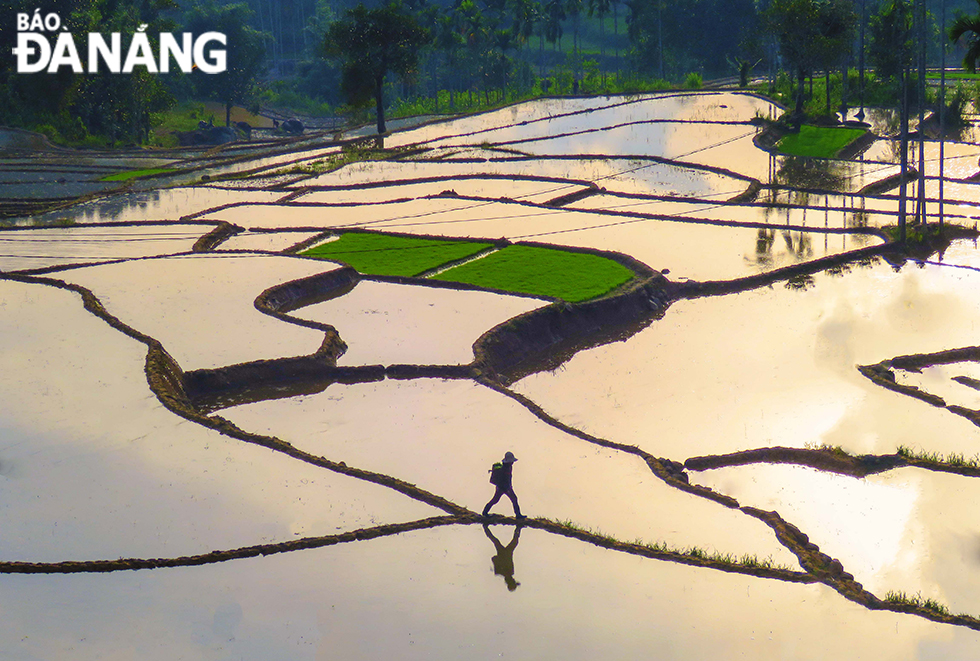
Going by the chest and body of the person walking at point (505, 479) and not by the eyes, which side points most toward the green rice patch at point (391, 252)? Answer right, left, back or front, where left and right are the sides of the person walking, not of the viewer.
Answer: left

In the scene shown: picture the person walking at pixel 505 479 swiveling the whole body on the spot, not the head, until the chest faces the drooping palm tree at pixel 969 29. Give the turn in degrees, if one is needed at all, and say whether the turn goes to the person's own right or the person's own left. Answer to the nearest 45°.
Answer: approximately 45° to the person's own left

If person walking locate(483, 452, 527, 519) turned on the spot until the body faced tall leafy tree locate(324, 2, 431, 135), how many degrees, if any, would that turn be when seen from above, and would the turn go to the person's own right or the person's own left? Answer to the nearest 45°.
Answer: approximately 90° to the person's own left

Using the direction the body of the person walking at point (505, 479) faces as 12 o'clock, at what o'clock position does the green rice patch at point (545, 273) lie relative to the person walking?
The green rice patch is roughly at 9 o'clock from the person walking.

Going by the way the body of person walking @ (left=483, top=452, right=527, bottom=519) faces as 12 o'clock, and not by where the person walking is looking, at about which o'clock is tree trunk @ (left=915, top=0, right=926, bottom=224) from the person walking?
The tree trunk is roughly at 10 o'clock from the person walking.

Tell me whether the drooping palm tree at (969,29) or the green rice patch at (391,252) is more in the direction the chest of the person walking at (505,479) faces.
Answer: the drooping palm tree

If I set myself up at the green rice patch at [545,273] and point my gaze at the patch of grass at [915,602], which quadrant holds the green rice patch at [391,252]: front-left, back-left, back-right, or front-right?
back-right

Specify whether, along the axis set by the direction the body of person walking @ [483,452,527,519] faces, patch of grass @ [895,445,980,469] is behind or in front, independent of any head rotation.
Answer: in front

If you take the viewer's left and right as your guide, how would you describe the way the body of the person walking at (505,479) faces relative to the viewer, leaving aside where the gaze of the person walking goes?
facing to the right of the viewer

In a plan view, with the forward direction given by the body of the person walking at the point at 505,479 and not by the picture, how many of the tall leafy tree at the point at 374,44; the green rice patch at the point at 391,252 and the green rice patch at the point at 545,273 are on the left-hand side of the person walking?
3
